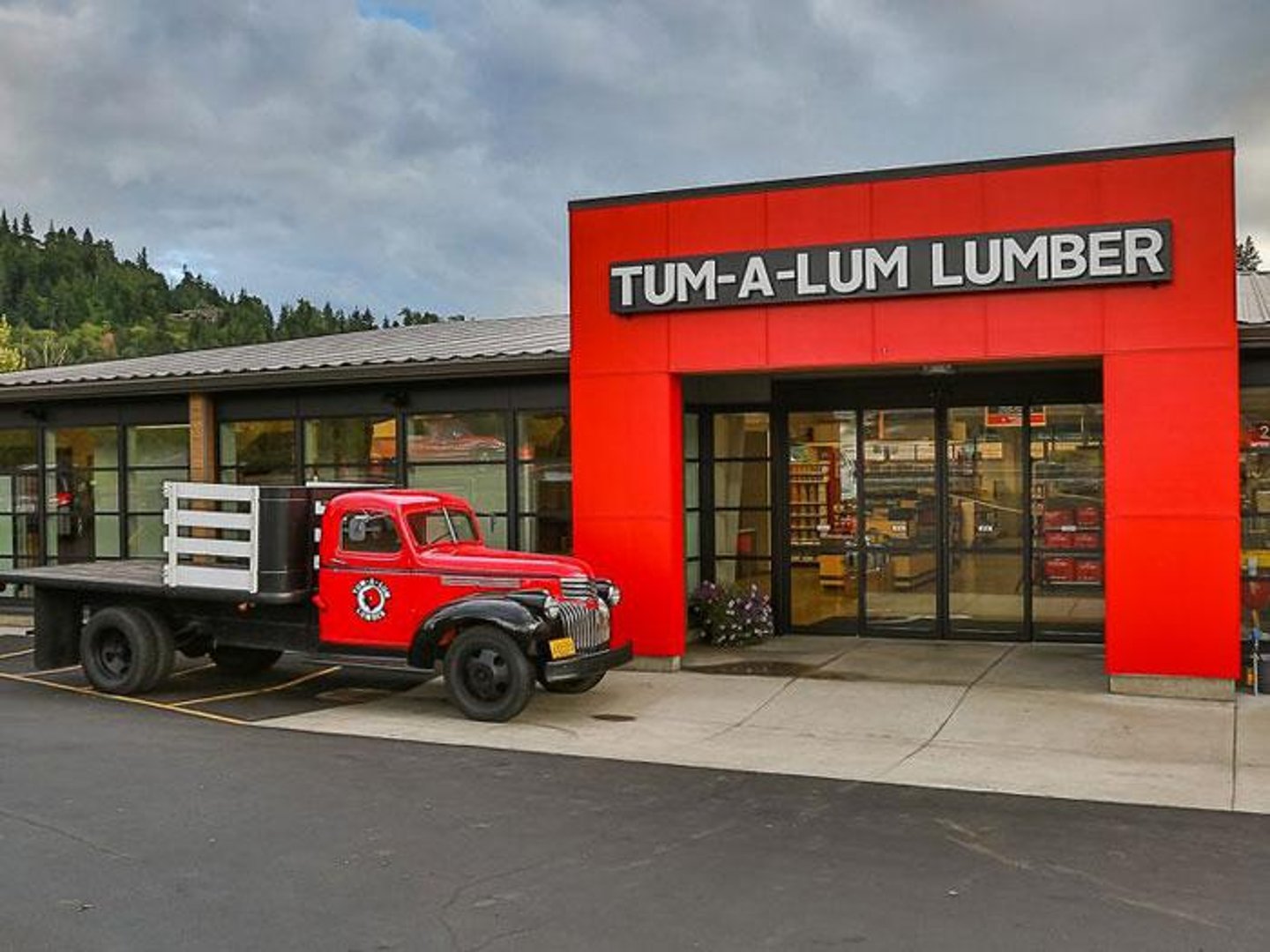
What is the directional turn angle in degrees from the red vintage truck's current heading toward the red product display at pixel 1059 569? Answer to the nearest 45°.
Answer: approximately 45° to its left

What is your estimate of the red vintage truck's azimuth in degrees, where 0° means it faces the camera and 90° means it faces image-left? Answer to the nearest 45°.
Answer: approximately 315°

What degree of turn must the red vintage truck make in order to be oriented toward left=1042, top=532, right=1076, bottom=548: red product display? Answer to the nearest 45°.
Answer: approximately 45° to its left

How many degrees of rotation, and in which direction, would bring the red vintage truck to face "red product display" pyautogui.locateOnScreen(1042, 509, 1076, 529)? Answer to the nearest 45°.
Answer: approximately 45° to its left

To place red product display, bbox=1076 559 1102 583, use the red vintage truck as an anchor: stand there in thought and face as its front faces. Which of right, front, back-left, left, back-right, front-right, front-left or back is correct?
front-left
